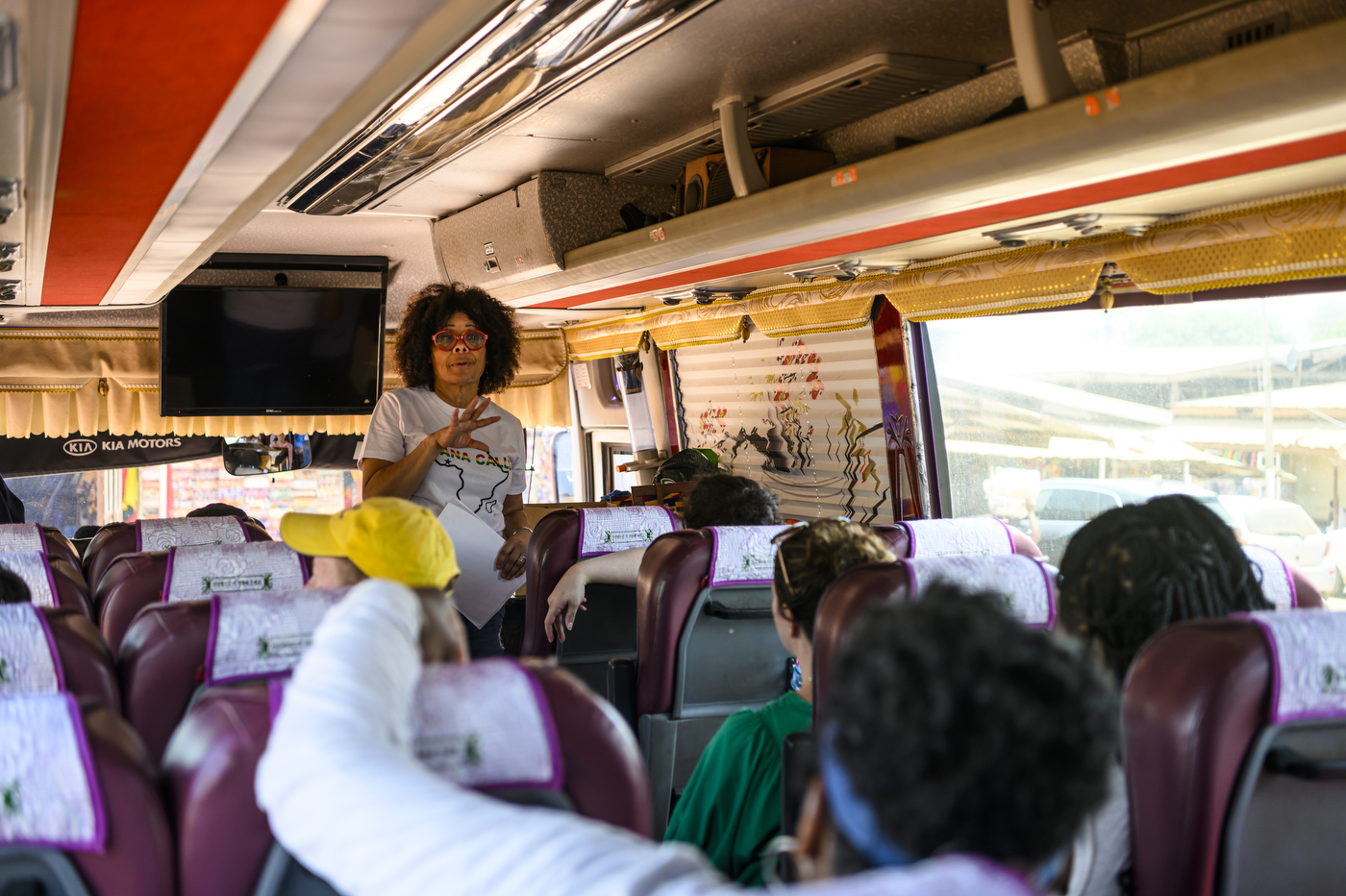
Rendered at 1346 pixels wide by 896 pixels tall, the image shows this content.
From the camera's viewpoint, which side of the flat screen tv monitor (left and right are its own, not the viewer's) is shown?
front

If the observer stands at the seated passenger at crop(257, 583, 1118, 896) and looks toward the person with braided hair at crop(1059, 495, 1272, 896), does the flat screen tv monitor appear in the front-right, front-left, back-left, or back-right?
front-left

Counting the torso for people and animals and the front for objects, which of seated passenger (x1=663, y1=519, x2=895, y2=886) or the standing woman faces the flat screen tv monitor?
the seated passenger

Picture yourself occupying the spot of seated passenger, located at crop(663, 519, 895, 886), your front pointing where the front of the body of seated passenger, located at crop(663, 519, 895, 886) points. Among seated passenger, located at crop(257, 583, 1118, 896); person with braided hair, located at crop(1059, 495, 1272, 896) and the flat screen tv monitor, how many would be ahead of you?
1

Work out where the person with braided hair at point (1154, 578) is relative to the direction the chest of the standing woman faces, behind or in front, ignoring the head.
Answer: in front

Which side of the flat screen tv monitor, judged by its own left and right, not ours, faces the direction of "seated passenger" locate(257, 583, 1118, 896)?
front

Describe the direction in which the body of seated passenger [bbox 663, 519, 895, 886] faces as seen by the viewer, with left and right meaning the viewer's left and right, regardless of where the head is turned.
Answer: facing away from the viewer and to the left of the viewer

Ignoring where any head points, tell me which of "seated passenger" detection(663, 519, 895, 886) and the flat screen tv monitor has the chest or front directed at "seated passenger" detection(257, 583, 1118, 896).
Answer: the flat screen tv monitor

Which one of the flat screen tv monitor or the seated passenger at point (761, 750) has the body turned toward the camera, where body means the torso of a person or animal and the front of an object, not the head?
the flat screen tv monitor

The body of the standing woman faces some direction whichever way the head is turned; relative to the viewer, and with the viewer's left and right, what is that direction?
facing the viewer and to the right of the viewer

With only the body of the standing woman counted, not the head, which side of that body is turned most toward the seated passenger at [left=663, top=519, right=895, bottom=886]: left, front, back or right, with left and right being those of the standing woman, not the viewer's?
front

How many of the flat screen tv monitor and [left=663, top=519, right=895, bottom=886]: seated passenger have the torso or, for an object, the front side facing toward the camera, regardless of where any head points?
1

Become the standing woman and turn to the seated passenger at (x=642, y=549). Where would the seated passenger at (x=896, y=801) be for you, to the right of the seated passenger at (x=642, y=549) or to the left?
right

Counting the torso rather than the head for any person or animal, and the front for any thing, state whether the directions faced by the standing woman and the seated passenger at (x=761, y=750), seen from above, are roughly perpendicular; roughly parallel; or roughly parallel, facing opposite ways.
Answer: roughly parallel, facing opposite ways

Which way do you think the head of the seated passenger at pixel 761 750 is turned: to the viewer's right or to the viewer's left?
to the viewer's left

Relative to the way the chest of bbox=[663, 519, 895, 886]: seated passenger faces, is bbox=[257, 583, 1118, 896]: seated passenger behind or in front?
behind

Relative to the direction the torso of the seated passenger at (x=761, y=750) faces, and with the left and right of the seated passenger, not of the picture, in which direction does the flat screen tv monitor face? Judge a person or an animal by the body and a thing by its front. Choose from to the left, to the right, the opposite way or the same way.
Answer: the opposite way

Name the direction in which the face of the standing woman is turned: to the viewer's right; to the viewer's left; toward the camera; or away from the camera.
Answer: toward the camera
